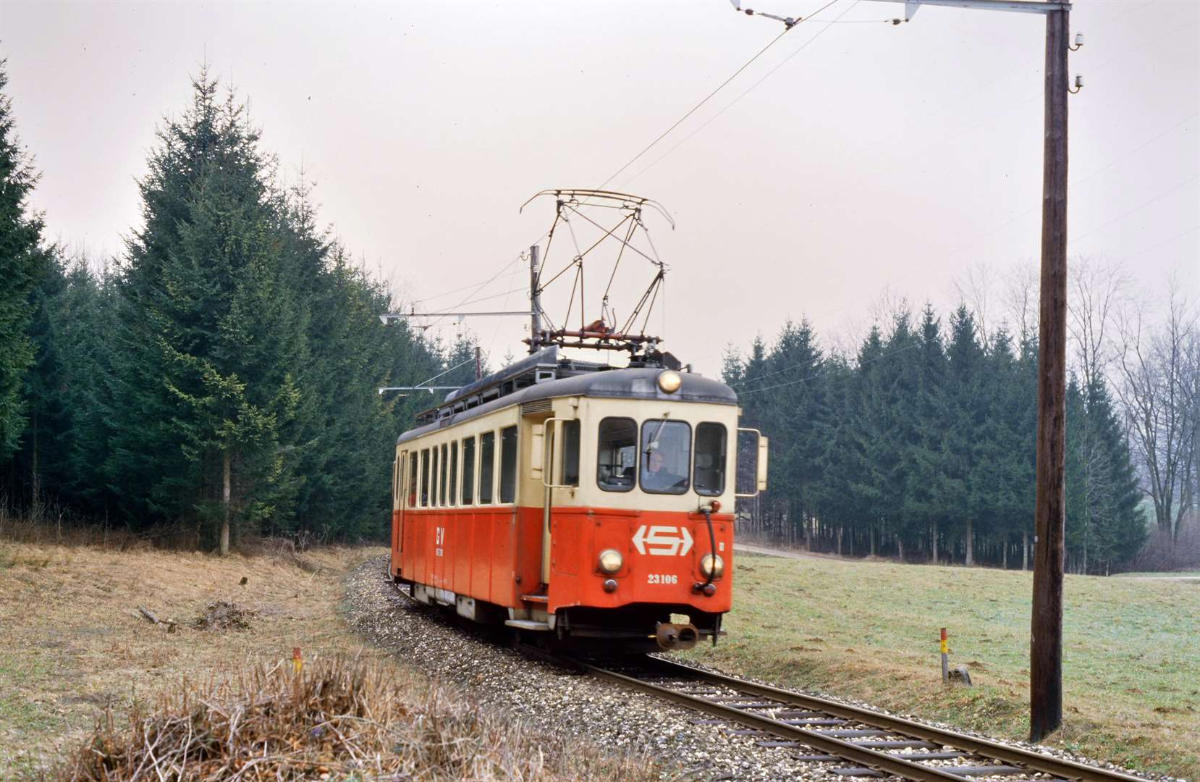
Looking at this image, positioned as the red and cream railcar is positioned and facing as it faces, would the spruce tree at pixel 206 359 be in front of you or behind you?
behind

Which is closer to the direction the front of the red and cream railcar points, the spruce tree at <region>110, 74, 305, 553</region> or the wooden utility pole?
the wooden utility pole

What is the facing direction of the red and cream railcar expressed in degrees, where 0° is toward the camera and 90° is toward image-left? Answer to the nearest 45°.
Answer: approximately 315°

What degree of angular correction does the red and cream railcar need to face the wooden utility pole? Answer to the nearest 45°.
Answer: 0° — it already faces it
